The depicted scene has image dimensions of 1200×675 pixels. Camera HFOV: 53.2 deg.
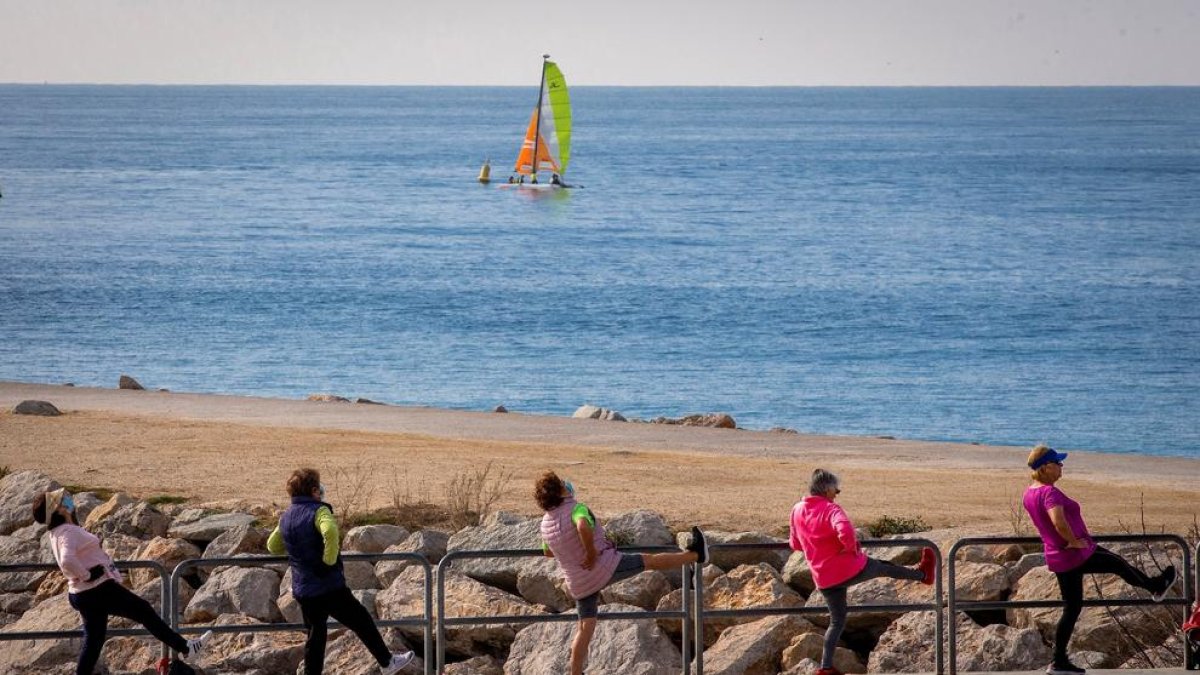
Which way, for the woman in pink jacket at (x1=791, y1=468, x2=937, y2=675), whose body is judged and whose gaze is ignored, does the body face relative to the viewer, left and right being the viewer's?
facing away from the viewer and to the right of the viewer

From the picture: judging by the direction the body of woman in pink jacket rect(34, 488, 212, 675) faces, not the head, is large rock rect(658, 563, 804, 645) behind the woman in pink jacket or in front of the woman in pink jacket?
in front

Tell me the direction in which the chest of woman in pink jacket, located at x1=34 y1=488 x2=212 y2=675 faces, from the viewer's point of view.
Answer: to the viewer's right

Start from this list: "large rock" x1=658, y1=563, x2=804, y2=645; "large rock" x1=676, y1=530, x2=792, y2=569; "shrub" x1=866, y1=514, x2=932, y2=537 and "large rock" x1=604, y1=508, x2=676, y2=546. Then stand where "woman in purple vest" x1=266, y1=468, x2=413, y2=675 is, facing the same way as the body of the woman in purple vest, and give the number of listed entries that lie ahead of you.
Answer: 4

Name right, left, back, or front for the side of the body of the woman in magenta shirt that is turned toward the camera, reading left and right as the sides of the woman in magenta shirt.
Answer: right
